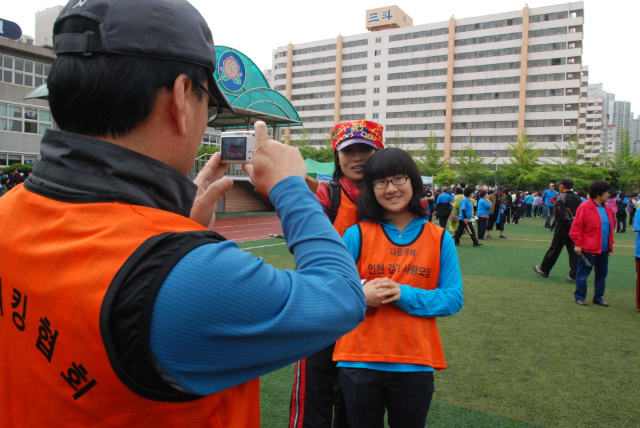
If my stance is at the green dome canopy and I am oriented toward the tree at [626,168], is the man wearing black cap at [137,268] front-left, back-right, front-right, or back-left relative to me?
back-right

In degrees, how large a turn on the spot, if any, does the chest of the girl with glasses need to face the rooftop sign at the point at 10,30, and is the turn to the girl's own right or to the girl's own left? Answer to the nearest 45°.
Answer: approximately 135° to the girl's own right

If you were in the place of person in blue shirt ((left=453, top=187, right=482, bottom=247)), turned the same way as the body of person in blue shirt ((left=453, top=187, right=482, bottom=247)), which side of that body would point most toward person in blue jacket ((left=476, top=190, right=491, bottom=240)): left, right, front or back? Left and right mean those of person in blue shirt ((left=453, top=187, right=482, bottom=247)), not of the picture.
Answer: left

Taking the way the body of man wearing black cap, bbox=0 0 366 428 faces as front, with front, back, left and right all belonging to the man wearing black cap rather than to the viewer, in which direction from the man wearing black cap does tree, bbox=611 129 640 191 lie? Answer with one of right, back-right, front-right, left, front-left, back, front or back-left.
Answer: front

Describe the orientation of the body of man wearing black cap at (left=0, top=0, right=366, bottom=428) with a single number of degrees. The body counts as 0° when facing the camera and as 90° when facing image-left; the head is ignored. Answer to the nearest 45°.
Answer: approximately 225°

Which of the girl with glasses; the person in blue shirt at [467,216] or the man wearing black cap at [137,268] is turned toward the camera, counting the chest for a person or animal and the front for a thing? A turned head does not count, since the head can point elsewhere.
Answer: the girl with glasses

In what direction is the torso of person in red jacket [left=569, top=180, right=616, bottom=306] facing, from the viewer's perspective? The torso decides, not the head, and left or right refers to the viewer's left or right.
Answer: facing the viewer and to the right of the viewer

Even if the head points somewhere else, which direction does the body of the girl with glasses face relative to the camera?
toward the camera

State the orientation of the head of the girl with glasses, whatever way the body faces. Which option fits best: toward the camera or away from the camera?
toward the camera

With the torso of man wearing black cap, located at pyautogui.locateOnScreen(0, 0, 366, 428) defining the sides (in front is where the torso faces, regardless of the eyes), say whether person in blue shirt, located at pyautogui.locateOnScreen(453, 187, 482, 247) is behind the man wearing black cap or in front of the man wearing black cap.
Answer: in front
